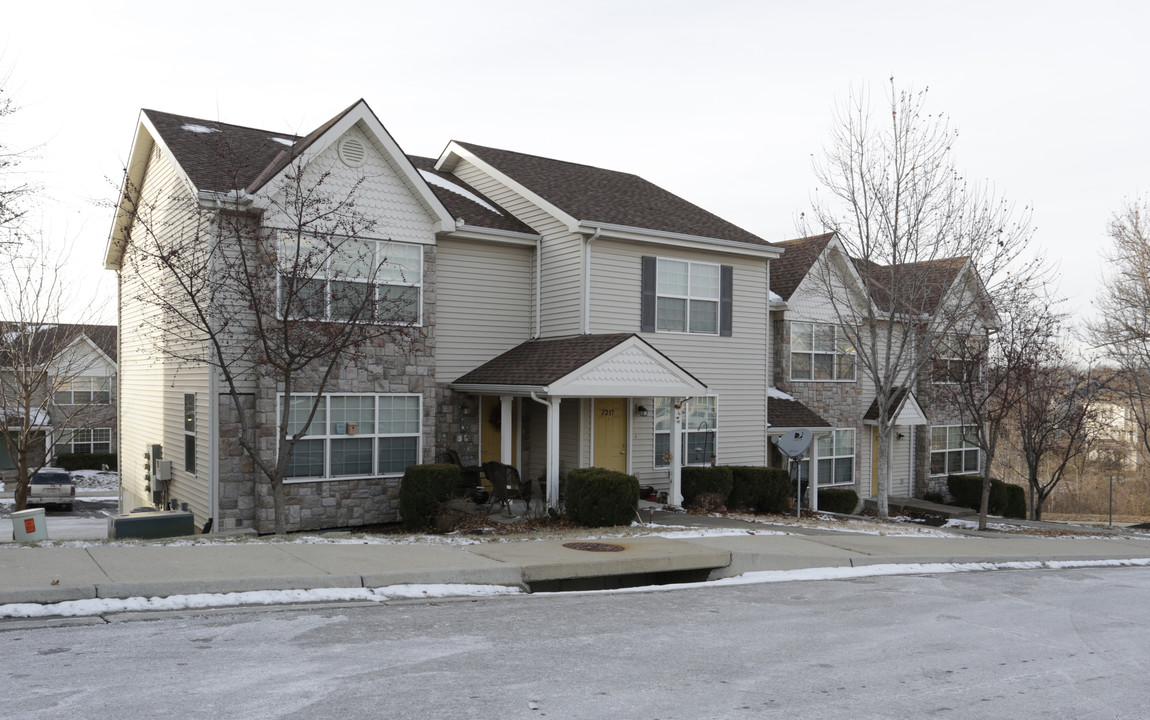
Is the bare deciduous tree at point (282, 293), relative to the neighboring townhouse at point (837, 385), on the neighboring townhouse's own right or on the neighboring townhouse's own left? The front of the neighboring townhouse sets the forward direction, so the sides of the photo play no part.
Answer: on the neighboring townhouse's own right

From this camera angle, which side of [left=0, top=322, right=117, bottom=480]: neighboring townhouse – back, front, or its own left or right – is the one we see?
front

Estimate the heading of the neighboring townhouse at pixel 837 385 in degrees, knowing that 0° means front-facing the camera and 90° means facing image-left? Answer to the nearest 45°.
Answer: approximately 315°

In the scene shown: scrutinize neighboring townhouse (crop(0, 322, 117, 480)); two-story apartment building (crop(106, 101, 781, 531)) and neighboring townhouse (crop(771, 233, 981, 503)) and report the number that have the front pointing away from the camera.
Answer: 0

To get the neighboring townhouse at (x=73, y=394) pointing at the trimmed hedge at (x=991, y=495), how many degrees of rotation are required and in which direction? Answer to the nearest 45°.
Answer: approximately 45° to its left

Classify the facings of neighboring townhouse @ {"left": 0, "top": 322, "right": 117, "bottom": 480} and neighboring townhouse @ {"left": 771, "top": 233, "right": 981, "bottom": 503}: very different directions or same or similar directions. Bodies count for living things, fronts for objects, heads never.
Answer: same or similar directions

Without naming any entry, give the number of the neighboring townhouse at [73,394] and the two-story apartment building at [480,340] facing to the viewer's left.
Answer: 0

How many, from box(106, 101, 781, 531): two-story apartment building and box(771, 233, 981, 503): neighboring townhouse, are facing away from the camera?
0

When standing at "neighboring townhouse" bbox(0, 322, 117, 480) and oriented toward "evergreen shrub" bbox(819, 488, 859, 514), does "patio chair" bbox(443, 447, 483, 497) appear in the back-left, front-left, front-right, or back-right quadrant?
front-right

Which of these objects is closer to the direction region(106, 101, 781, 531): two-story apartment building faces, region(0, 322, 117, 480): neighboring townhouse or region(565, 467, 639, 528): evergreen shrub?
the evergreen shrub

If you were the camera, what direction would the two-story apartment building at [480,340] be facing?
facing the viewer and to the right of the viewer
